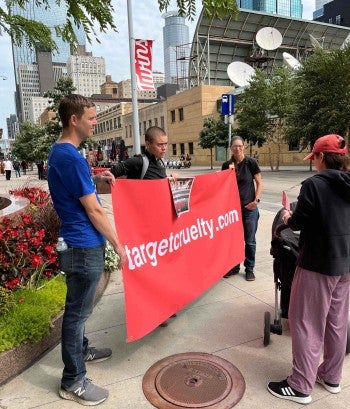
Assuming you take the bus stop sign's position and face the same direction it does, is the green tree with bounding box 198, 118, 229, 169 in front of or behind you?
behind

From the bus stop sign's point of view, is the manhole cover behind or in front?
in front

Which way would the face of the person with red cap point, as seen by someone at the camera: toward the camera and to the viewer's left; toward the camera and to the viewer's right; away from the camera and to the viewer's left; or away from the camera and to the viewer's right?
away from the camera and to the viewer's left

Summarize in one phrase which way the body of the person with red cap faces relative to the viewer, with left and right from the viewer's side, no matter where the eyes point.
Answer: facing away from the viewer and to the left of the viewer

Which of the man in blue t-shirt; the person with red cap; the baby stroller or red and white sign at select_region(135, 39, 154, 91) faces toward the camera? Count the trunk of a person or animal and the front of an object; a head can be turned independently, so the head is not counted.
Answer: the red and white sign

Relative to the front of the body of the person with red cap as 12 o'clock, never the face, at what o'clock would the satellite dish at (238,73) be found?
The satellite dish is roughly at 1 o'clock from the person with red cap.

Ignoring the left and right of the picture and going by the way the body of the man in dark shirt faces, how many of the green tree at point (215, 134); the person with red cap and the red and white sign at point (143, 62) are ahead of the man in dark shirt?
1

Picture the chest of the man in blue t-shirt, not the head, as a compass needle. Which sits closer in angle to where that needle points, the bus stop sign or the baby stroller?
the baby stroller

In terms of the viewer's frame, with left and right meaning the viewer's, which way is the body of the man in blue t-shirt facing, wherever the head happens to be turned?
facing to the right of the viewer

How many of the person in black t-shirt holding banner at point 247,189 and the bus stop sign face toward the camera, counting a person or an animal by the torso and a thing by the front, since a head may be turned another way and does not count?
2

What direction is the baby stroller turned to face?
away from the camera

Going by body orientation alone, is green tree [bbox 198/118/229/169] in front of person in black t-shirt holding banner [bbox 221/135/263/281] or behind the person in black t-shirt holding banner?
behind
